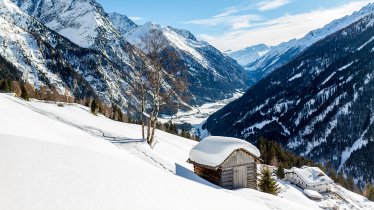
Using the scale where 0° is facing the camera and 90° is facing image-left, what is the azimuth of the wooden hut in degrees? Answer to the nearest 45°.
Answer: approximately 315°
